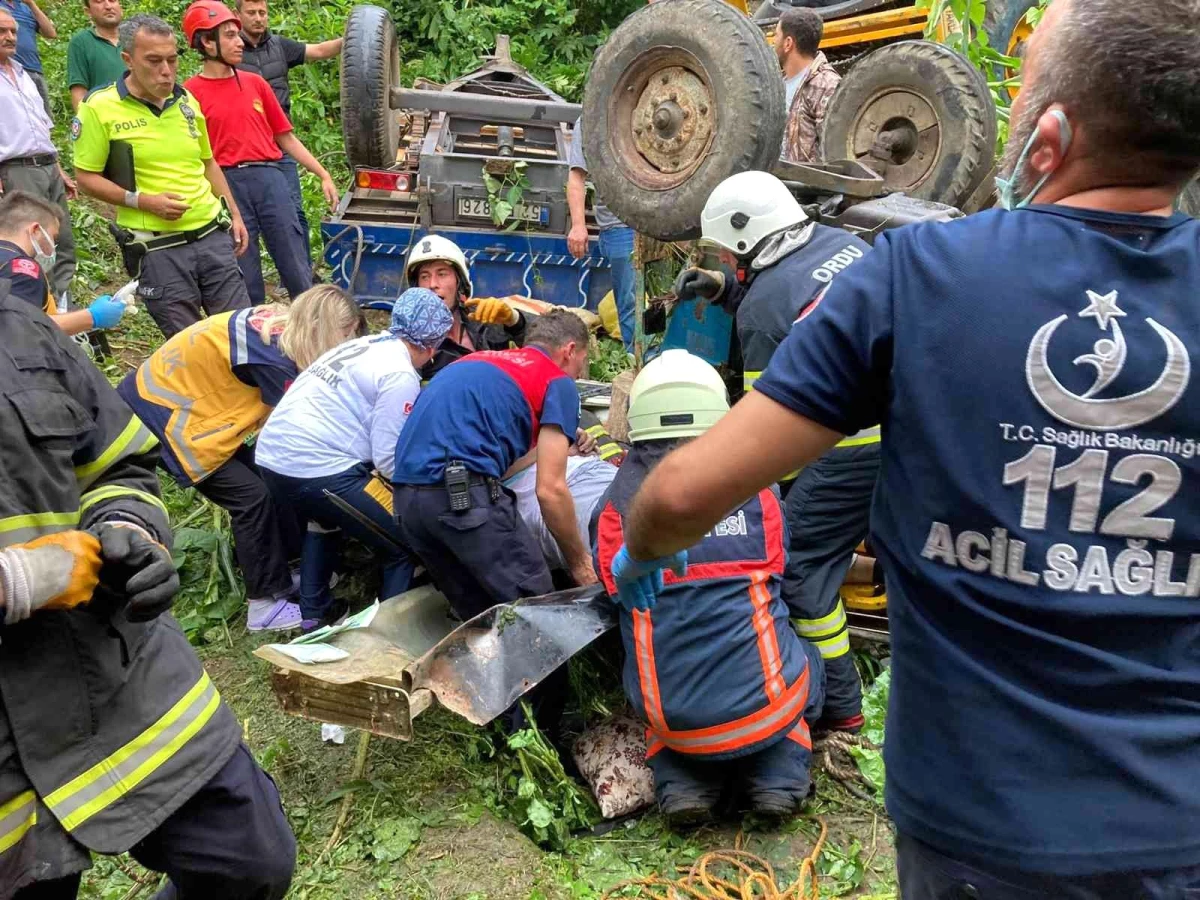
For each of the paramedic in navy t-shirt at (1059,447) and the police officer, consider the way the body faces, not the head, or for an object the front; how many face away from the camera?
1

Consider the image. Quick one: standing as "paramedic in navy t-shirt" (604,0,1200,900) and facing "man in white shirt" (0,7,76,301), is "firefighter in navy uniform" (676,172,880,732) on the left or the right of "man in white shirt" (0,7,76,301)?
right

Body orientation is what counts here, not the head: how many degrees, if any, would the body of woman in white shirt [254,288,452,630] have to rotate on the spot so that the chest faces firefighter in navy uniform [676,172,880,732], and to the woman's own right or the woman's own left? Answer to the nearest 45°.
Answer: approximately 90° to the woman's own right

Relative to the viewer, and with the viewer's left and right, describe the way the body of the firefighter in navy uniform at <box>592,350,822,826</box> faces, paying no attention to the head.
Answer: facing away from the viewer

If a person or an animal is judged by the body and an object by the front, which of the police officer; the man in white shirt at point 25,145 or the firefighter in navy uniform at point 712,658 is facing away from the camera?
the firefighter in navy uniform

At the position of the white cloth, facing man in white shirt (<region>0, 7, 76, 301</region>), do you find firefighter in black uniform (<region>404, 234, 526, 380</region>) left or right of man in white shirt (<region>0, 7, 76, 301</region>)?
right

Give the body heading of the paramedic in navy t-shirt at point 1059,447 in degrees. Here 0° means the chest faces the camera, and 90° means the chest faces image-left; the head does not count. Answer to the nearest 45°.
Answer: approximately 180°

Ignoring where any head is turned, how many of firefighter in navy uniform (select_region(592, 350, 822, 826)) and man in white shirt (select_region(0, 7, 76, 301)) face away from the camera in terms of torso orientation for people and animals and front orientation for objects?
1

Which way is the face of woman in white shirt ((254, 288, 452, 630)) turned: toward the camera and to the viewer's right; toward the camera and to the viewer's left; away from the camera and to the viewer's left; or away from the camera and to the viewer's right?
away from the camera and to the viewer's right
